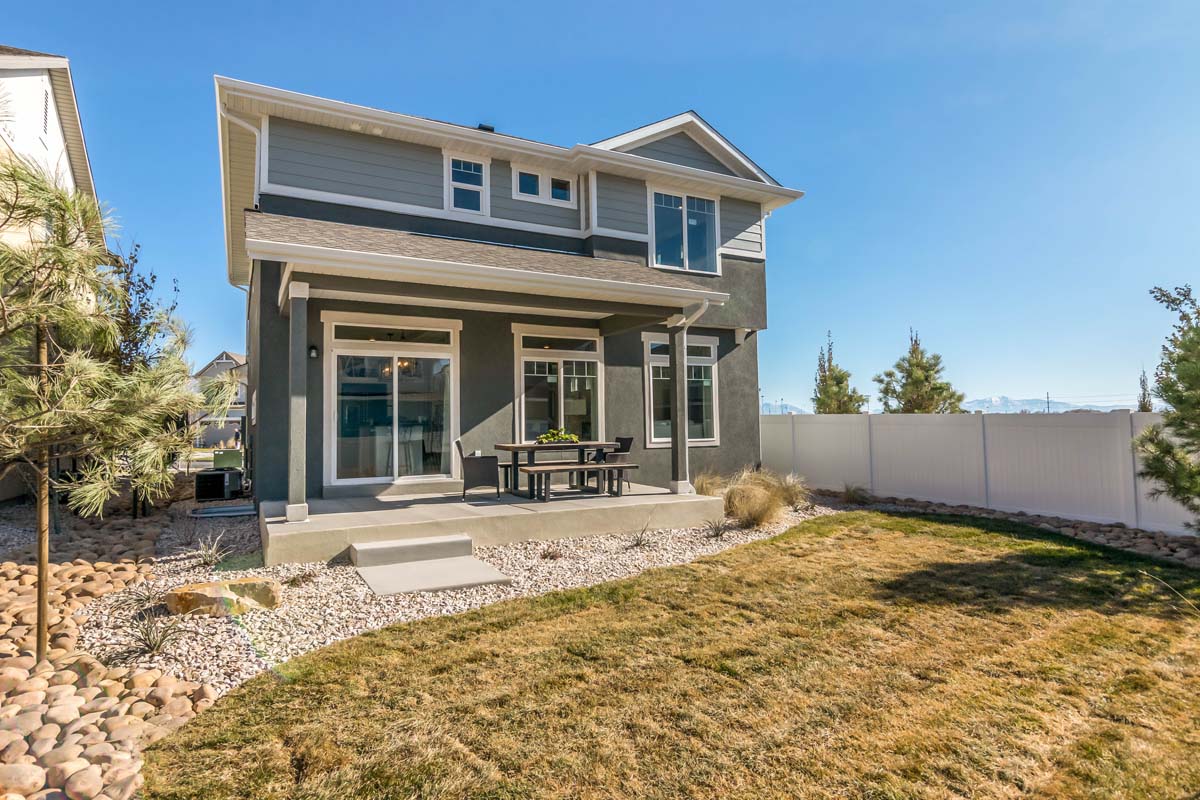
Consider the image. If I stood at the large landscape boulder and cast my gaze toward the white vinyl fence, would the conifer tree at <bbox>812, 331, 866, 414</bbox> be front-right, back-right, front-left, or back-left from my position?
front-left

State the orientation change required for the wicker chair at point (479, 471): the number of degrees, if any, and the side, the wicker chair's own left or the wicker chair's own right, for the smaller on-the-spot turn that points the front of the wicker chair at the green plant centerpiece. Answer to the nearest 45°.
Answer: approximately 45° to the wicker chair's own left

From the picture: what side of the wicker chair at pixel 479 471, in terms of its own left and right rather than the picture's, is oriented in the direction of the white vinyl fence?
front

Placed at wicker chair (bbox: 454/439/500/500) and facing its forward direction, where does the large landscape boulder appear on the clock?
The large landscape boulder is roughly at 4 o'clock from the wicker chair.

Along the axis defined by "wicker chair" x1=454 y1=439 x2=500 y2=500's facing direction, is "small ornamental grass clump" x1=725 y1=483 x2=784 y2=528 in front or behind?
in front

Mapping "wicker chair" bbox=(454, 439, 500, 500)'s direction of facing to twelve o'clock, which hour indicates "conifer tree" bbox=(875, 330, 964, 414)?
The conifer tree is roughly at 11 o'clock from the wicker chair.

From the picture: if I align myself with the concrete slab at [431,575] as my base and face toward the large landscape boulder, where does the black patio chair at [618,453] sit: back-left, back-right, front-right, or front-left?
back-right

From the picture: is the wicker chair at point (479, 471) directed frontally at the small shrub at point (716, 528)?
yes

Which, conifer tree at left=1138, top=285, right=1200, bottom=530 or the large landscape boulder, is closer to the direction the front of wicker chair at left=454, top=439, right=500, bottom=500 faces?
the conifer tree

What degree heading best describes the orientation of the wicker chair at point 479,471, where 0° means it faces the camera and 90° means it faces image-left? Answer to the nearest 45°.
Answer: approximately 270°

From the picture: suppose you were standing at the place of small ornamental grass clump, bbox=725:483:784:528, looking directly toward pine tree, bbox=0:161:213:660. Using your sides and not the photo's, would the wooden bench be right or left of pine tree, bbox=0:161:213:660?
right

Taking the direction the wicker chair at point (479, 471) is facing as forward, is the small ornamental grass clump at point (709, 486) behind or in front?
in front

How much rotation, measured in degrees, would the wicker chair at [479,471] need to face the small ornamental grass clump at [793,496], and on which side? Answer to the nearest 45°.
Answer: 0° — it already faces it

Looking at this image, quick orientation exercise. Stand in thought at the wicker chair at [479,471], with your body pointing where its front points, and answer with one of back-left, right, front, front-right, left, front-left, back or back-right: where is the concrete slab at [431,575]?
right

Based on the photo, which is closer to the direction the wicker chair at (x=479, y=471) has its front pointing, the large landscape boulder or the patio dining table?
the patio dining table

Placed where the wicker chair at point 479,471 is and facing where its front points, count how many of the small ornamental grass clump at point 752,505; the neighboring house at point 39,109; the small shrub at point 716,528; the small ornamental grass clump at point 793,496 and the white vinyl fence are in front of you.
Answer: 4
